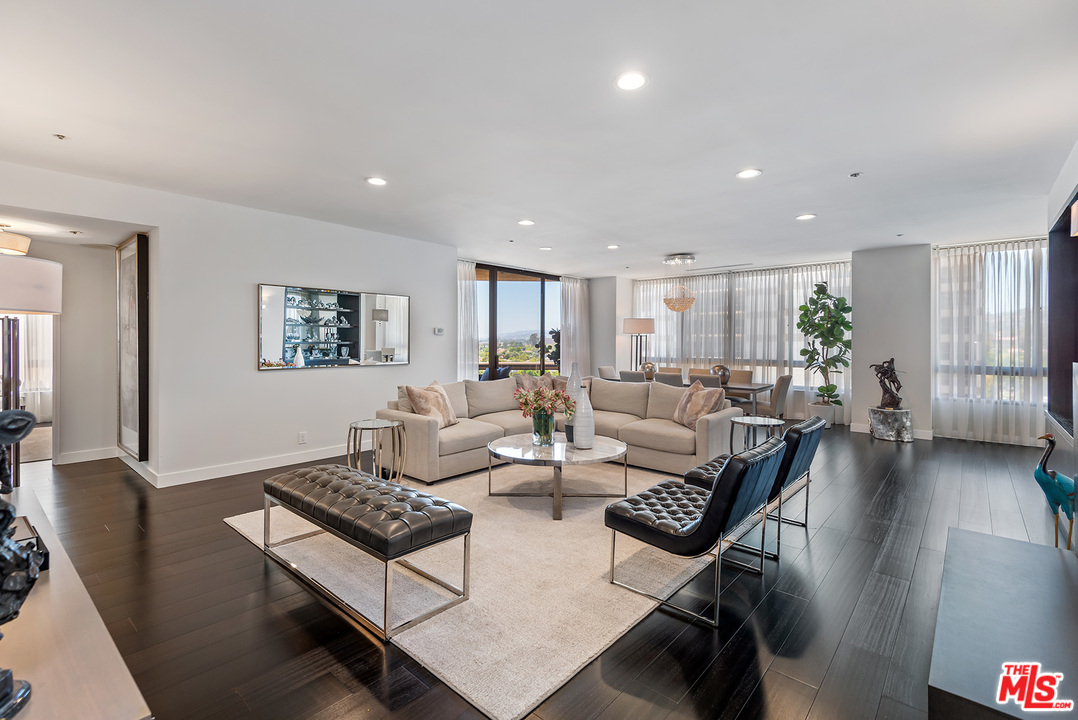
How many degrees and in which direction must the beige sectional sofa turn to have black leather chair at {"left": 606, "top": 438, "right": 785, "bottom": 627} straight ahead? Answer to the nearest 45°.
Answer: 0° — it already faces it

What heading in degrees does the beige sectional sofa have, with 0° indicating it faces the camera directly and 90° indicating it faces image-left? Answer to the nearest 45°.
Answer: approximately 0°

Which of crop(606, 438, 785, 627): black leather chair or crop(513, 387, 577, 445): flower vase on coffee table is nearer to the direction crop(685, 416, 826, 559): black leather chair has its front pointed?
the flower vase on coffee table

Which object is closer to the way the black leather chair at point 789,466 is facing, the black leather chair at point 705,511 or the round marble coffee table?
the round marble coffee table

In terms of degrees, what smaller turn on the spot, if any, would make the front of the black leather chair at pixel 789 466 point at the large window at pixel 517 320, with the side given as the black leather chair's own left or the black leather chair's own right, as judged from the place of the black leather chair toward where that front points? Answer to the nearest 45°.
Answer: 0° — it already faces it

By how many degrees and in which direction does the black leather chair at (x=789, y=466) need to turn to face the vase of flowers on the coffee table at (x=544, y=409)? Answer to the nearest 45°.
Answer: approximately 45° to its left

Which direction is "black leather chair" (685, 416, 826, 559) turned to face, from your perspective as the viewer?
facing away from the viewer and to the left of the viewer

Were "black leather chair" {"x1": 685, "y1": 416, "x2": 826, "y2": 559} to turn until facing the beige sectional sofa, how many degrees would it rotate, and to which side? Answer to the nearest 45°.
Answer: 0° — it already faces it

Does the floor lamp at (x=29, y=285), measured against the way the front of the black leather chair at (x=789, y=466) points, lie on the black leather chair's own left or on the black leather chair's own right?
on the black leather chair's own left

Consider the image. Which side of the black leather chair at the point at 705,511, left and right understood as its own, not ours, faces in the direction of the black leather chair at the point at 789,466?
right

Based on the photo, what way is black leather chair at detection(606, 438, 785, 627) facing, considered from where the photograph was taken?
facing away from the viewer and to the left of the viewer
